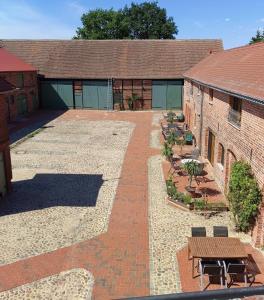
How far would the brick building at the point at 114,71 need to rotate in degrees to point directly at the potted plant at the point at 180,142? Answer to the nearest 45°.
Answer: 0° — it already faces it

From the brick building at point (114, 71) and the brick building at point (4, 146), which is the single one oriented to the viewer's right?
the brick building at point (4, 146)

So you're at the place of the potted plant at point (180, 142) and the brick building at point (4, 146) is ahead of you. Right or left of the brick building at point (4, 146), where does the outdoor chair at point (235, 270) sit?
left

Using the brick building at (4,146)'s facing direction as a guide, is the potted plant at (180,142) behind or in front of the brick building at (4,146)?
in front

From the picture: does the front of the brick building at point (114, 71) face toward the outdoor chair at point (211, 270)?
yes

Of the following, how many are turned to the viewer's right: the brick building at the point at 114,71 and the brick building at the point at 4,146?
1

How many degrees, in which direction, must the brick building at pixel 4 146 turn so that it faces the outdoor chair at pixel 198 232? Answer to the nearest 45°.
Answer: approximately 45° to its right

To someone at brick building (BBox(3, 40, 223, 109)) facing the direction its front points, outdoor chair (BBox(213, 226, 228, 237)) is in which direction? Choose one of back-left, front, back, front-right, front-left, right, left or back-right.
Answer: front

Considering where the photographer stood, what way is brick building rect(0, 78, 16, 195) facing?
facing to the right of the viewer

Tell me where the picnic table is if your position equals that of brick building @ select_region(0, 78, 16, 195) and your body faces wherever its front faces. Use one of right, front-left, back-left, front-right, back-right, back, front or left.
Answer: front-right

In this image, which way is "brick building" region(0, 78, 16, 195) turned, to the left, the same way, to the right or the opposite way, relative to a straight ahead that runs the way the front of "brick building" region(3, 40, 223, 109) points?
to the left

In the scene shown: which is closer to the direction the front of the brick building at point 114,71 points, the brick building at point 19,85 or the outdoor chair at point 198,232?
the outdoor chair

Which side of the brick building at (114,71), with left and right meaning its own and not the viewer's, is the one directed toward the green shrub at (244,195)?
front

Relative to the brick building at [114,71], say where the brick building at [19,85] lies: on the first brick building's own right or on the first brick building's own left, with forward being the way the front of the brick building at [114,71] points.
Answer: on the first brick building's own right

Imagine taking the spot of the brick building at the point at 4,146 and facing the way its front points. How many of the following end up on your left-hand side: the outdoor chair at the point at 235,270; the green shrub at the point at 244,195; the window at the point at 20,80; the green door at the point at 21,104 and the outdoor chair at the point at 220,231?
2

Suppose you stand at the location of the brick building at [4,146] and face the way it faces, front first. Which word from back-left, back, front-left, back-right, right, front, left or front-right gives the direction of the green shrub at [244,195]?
front-right

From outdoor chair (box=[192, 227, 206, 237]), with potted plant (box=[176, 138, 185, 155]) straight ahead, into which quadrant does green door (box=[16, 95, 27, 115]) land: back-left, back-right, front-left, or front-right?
front-left

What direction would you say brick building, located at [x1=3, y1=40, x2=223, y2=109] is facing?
toward the camera

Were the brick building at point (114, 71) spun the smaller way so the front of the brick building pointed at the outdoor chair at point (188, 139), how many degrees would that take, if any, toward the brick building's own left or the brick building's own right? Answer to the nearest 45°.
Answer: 0° — it already faces it
